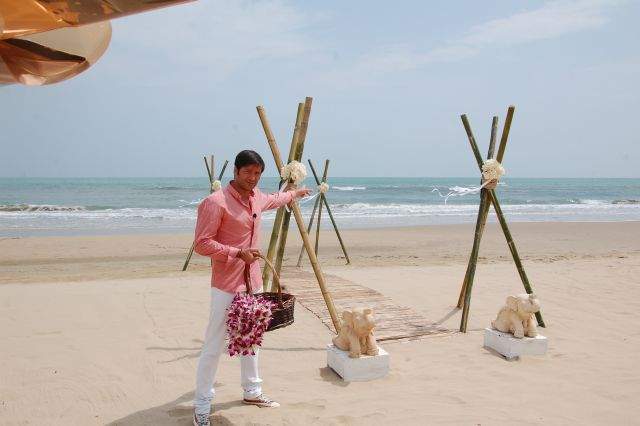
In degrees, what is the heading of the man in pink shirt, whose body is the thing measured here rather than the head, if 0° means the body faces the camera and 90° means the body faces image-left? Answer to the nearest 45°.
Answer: approximately 315°

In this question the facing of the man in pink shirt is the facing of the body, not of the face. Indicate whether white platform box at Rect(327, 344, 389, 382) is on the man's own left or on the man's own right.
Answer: on the man's own left

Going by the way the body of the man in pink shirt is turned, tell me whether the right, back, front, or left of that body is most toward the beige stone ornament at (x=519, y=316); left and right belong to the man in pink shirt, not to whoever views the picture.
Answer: left

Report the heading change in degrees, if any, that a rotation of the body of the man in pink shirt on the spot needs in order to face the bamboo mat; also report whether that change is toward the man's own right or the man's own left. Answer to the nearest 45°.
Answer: approximately 90° to the man's own left

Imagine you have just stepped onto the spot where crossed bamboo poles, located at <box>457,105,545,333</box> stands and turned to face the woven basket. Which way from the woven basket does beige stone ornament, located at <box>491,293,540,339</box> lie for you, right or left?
left

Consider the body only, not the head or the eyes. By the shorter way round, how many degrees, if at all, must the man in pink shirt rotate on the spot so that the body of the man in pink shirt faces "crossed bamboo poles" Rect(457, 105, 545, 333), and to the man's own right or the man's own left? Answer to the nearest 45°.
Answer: approximately 90° to the man's own left

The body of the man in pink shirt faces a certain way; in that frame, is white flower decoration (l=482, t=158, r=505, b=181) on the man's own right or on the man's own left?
on the man's own left
